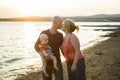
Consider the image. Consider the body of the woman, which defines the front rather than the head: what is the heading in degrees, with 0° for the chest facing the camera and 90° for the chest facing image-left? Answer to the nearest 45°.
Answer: approximately 90°

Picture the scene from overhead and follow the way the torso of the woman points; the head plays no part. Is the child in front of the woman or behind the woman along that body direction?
in front
